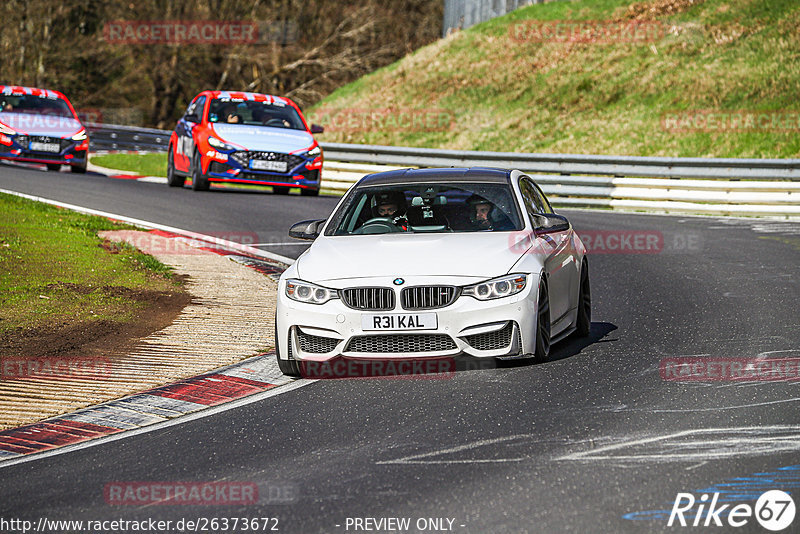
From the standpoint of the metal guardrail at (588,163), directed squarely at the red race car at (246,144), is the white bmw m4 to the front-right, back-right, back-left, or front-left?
front-left

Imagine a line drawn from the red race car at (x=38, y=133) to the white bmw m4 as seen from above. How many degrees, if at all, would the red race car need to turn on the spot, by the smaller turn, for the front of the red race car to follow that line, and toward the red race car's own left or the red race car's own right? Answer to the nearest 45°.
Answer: approximately 45° to the red race car's own right

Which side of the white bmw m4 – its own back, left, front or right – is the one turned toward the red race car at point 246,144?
back

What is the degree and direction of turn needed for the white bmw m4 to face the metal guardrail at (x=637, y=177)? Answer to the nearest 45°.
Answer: approximately 180°

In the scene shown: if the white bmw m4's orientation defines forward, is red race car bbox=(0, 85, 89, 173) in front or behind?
behind

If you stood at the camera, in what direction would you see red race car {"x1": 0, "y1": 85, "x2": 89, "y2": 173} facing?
facing the viewer and to the right of the viewer

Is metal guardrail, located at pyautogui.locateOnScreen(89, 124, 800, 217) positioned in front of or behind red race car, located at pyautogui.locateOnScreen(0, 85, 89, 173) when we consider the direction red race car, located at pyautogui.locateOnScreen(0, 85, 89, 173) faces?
in front

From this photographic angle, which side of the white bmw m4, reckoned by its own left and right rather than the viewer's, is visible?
front

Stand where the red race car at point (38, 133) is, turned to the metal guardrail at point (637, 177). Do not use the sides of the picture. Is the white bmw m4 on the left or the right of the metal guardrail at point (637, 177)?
right

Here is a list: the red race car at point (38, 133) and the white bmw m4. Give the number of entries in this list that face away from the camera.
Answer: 0

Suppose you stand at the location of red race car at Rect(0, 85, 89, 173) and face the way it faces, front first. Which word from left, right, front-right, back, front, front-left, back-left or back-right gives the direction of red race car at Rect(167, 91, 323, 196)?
front
